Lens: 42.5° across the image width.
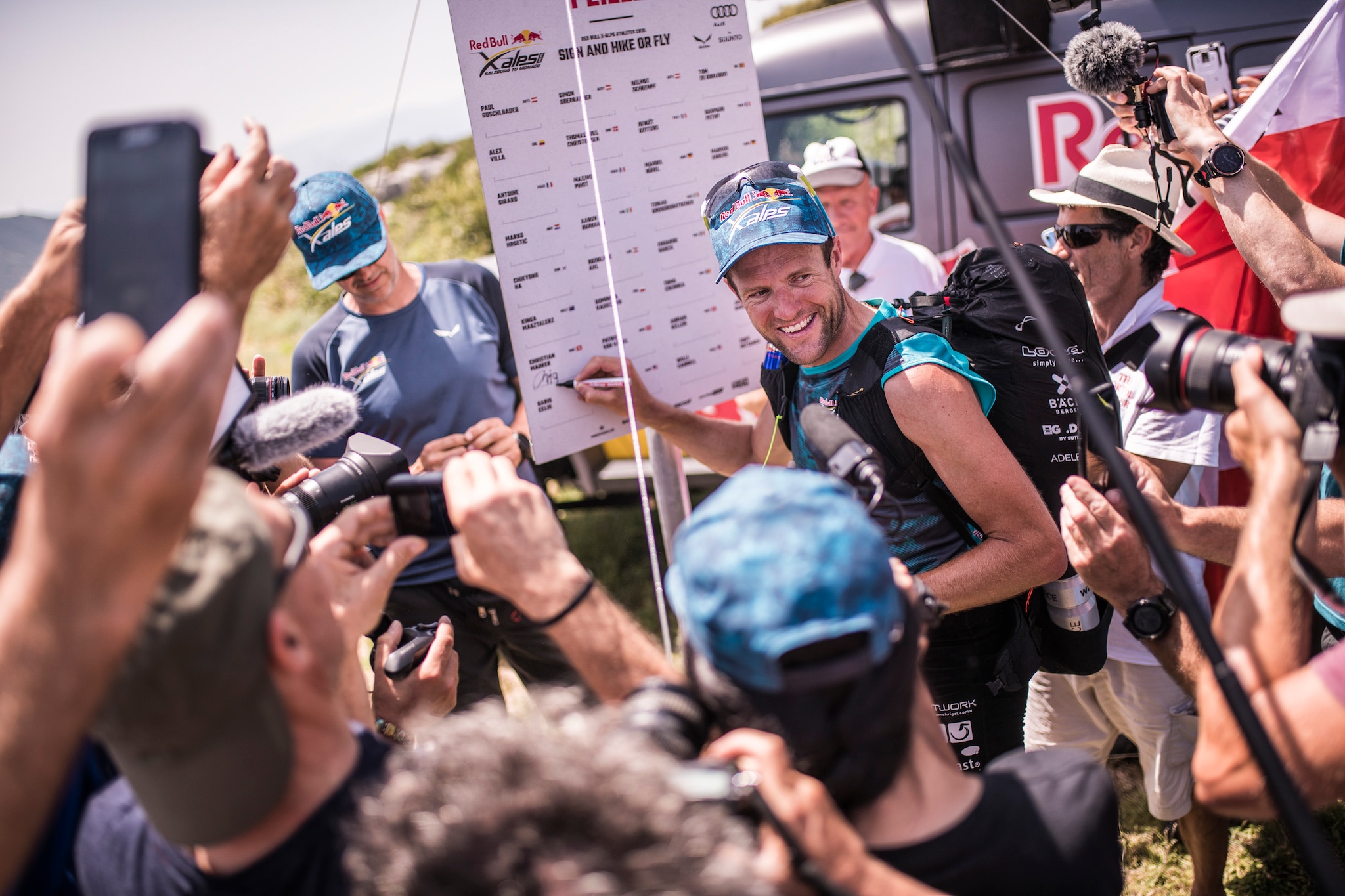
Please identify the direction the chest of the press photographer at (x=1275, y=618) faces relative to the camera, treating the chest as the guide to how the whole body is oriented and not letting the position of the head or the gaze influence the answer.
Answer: to the viewer's left

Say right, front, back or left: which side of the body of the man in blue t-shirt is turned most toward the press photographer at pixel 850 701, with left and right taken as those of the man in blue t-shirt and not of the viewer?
front

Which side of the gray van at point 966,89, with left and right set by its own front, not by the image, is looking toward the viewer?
left

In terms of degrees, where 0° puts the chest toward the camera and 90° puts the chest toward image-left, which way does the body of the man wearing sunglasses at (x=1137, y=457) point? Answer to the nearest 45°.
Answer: approximately 90°

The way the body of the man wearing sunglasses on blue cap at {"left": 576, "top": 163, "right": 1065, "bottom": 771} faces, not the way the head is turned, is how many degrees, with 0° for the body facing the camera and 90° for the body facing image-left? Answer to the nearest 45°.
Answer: approximately 45°
